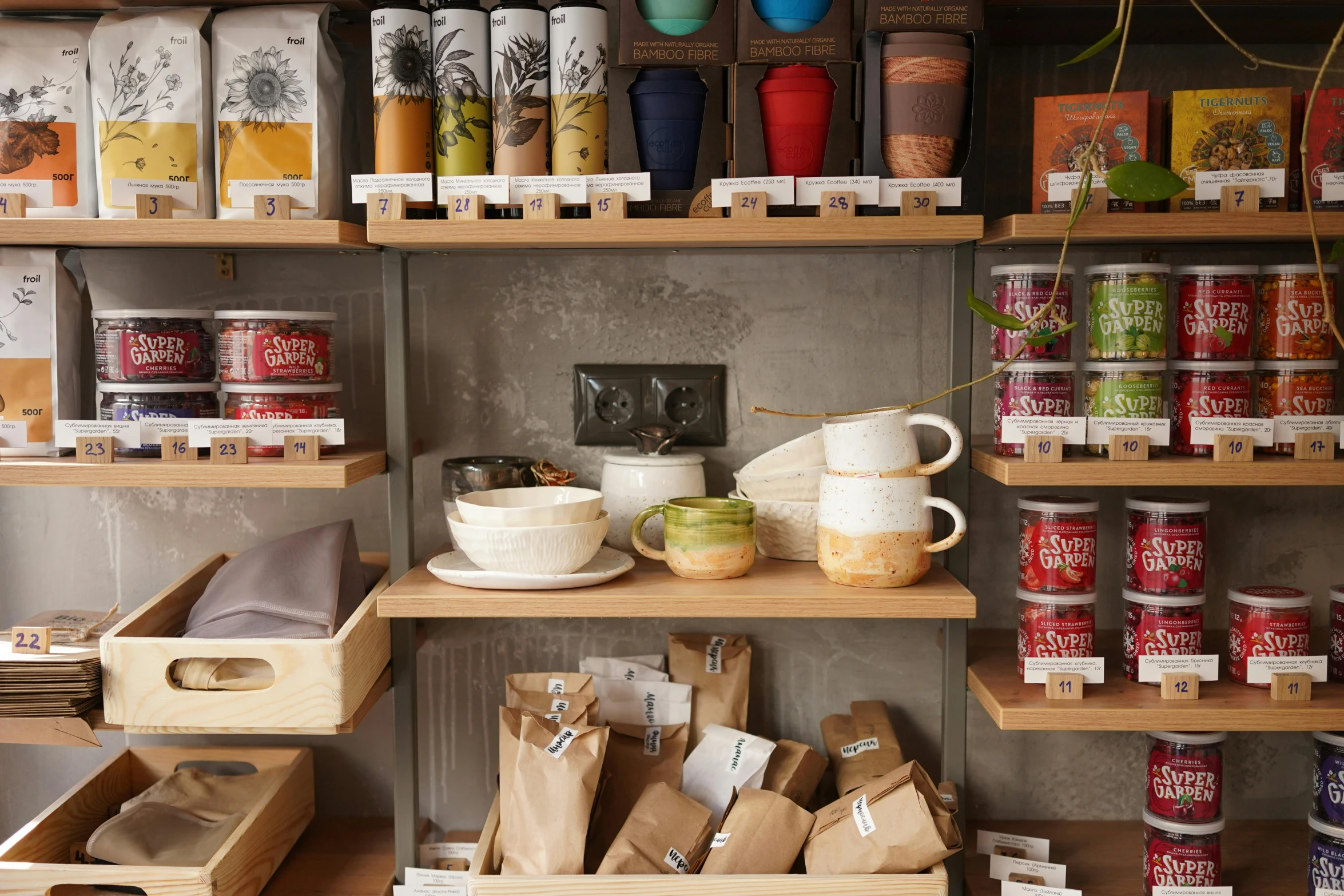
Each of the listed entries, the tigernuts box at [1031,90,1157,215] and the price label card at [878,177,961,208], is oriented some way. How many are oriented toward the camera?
2
